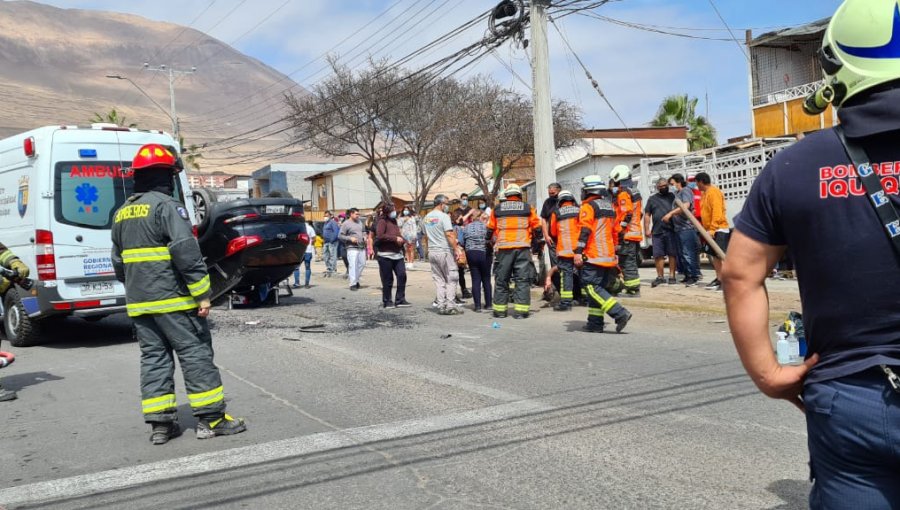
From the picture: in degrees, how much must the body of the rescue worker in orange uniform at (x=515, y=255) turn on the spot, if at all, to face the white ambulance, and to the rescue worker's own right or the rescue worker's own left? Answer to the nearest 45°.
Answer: approximately 90° to the rescue worker's own left

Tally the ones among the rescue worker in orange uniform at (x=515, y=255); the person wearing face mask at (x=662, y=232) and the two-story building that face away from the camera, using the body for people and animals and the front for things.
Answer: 1

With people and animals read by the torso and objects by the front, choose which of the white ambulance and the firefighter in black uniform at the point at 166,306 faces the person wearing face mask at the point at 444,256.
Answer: the firefighter in black uniform

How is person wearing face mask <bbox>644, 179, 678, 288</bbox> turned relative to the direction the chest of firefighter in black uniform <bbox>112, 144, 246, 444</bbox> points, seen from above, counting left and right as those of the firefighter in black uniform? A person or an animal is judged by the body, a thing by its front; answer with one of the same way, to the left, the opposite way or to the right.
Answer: the opposite way

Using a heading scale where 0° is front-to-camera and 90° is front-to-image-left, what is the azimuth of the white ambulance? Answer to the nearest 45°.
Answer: approximately 135°

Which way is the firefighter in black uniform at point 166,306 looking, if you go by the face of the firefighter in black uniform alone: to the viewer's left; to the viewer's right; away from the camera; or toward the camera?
away from the camera

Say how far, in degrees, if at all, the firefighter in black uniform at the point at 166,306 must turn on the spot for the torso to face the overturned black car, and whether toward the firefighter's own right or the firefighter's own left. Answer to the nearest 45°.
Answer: approximately 45° to the firefighter's own left

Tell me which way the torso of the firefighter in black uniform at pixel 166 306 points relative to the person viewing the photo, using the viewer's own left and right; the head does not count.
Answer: facing away from the viewer and to the right of the viewer
